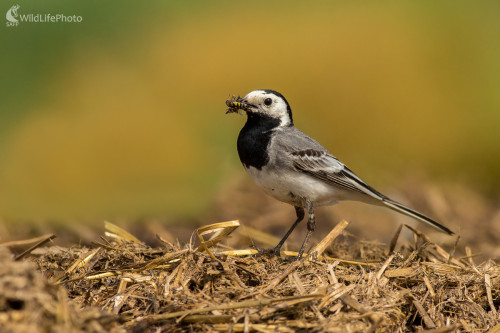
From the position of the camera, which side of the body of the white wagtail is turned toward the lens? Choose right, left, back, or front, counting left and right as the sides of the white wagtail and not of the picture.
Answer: left
